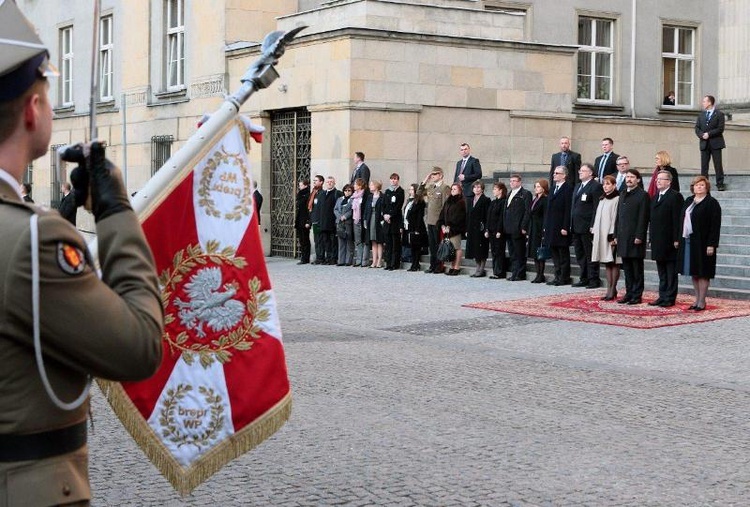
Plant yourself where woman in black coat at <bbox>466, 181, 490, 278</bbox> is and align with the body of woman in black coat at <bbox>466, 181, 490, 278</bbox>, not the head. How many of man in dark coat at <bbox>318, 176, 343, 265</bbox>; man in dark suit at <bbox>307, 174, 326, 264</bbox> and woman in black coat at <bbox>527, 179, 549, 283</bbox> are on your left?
1

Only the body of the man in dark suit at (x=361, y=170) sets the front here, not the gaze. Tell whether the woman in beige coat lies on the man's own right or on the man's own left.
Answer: on the man's own left

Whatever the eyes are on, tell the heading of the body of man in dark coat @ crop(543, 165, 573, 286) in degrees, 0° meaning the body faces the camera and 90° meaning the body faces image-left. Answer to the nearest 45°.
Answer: approximately 45°

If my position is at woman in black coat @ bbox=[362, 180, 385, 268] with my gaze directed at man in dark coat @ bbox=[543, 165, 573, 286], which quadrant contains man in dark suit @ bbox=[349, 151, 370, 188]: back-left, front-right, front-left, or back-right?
back-left

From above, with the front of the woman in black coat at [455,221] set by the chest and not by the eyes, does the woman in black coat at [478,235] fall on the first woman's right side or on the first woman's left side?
on the first woman's left side
